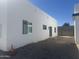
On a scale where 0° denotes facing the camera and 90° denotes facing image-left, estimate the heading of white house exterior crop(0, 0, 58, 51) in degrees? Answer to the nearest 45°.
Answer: approximately 315°
